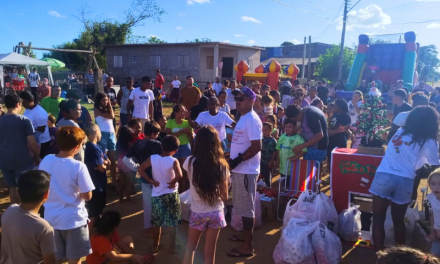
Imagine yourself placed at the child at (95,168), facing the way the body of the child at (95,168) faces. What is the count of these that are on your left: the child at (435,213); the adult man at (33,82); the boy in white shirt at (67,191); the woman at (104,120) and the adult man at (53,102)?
3

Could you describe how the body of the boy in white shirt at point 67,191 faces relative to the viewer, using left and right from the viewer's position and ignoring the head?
facing away from the viewer and to the right of the viewer

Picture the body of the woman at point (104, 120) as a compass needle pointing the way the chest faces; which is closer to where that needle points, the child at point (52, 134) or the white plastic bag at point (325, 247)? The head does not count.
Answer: the white plastic bag

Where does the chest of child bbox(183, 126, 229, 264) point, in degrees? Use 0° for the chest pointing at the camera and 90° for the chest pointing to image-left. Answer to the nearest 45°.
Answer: approximately 180°

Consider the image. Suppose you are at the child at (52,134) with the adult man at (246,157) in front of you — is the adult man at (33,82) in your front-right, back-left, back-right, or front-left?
back-left

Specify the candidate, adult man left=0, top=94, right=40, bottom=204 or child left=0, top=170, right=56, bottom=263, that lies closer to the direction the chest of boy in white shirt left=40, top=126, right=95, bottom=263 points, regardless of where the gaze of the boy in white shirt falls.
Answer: the adult man

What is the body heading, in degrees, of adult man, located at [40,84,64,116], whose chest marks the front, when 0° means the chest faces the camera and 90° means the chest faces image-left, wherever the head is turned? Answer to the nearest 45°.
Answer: approximately 315°

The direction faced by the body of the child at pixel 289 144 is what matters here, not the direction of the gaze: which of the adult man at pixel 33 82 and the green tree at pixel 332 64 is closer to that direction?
the adult man
